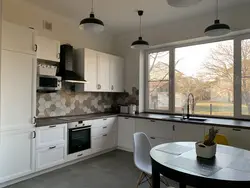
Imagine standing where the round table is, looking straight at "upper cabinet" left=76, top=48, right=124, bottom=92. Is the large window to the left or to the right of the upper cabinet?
right

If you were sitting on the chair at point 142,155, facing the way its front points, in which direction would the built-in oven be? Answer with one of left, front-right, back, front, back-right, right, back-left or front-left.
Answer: back

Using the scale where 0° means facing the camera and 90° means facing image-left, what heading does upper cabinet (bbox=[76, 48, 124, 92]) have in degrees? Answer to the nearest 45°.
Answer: approximately 315°

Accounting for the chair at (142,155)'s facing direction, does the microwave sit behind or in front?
behind

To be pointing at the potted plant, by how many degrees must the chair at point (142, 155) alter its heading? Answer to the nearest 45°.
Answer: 0° — it already faces it

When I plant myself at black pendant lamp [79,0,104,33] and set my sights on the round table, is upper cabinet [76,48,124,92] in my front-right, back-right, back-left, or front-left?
back-left
